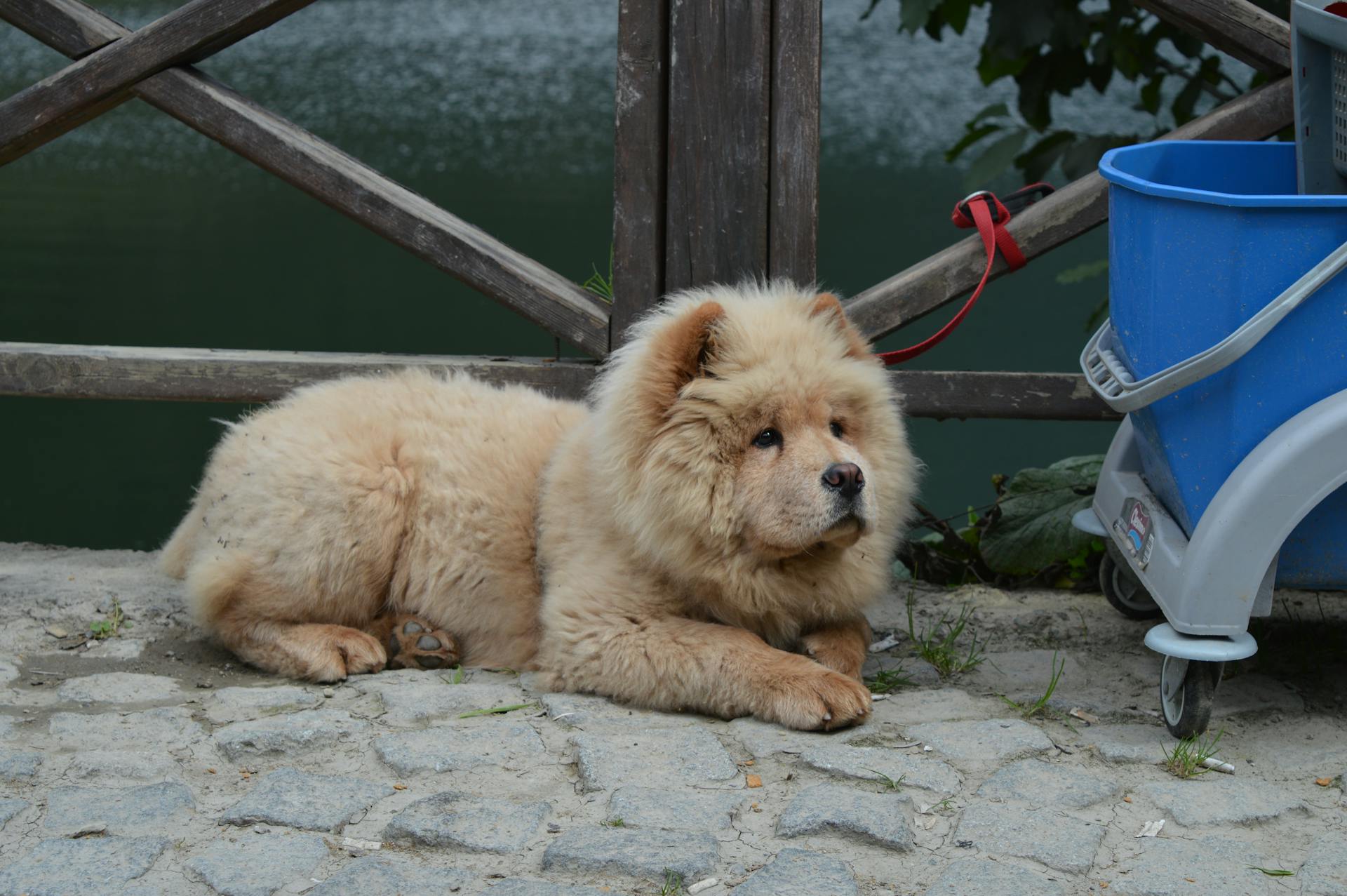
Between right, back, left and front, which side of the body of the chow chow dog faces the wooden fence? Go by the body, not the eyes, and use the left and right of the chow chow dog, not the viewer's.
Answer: left

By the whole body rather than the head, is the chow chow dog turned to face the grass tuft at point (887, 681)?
yes

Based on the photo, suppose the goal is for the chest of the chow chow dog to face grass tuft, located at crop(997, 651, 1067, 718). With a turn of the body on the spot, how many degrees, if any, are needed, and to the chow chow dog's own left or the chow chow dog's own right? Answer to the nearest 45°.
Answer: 0° — it already faces it

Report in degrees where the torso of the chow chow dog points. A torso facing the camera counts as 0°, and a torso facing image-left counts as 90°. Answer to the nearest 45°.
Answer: approximately 270°

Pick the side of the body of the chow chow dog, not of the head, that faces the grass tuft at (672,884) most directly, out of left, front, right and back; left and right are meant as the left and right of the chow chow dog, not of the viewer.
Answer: right

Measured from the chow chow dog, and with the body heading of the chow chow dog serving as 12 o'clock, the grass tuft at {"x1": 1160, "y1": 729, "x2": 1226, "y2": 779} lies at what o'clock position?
The grass tuft is roughly at 1 o'clock from the chow chow dog.
